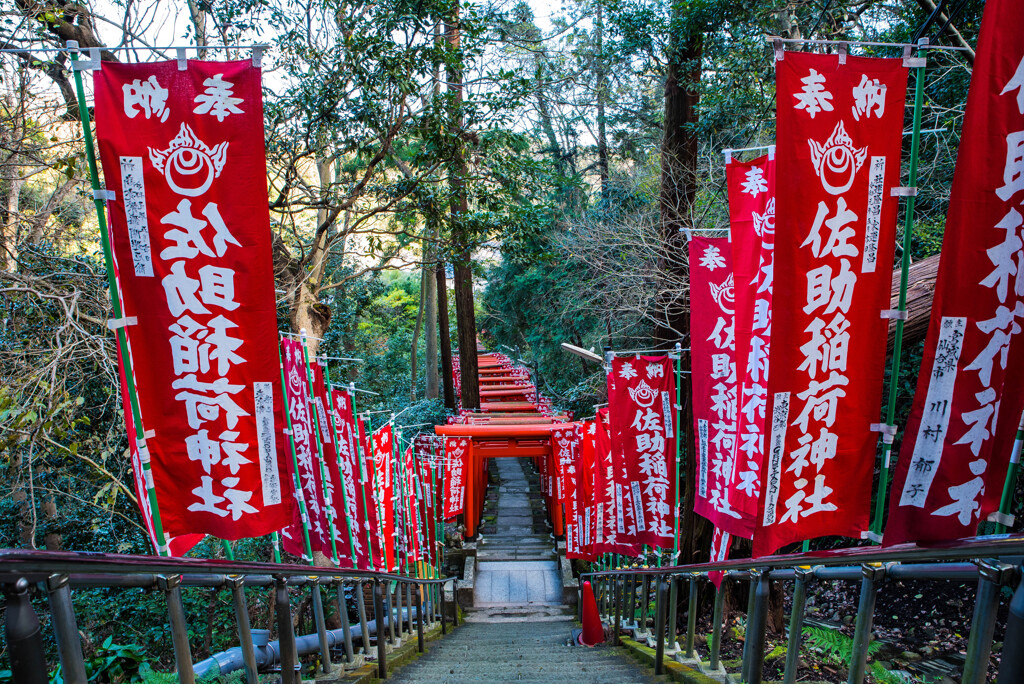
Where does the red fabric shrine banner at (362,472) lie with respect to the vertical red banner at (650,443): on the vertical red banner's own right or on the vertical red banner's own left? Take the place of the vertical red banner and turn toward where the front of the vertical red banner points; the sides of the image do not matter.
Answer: on the vertical red banner's own right

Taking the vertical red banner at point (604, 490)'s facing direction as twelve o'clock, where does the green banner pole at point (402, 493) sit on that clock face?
The green banner pole is roughly at 3 o'clock from the vertical red banner.

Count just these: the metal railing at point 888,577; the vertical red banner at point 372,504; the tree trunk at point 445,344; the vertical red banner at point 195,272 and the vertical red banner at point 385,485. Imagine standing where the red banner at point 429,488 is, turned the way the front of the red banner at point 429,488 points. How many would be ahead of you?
4

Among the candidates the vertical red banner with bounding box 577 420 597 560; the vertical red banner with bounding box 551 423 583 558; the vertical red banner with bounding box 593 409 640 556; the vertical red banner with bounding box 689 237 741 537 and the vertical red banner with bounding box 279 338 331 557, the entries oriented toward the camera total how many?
5

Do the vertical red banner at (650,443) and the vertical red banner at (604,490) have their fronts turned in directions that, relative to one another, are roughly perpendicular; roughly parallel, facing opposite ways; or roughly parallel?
roughly parallel

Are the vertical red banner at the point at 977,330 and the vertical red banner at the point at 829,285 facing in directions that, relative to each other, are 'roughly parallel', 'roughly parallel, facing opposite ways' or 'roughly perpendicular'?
roughly parallel

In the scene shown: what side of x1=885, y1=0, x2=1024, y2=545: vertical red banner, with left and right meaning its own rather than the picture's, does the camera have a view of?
front

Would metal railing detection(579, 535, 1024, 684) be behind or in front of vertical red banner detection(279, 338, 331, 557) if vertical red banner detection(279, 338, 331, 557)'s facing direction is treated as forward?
in front

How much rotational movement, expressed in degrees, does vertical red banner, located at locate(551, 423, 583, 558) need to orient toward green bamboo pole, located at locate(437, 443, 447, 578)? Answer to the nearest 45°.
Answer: approximately 90° to its right

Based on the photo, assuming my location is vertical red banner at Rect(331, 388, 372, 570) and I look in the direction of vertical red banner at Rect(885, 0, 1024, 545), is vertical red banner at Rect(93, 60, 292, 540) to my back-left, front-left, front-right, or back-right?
front-right

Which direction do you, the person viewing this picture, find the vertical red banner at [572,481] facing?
facing the viewer

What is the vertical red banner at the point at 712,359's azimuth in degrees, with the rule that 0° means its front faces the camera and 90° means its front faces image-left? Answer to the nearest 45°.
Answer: approximately 0°

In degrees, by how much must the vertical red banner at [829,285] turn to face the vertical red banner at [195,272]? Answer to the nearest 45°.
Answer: approximately 45° to its right

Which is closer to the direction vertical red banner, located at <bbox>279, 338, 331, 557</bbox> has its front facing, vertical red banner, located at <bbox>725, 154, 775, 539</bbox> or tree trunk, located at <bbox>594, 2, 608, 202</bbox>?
the vertical red banner

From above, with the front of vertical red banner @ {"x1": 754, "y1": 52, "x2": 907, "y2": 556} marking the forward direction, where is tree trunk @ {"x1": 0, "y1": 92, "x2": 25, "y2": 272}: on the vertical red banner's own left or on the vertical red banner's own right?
on the vertical red banner's own right

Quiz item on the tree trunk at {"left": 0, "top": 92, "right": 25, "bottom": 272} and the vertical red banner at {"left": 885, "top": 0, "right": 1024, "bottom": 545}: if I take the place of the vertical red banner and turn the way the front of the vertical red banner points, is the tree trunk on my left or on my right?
on my right

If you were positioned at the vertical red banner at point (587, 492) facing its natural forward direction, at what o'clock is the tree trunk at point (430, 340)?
The tree trunk is roughly at 5 o'clock from the vertical red banner.

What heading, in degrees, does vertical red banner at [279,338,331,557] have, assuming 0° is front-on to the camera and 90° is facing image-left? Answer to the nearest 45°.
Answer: approximately 0°
